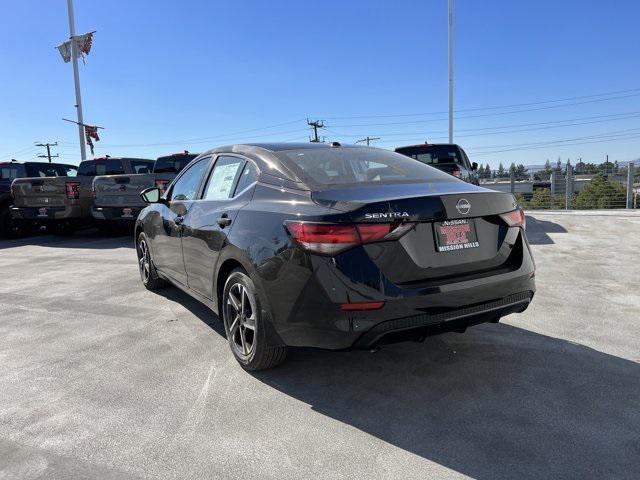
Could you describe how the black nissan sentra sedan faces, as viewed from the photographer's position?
facing away from the viewer and to the left of the viewer

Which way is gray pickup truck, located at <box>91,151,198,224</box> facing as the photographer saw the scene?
facing away from the viewer and to the right of the viewer

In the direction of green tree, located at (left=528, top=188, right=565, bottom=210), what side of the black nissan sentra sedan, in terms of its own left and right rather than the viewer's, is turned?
right

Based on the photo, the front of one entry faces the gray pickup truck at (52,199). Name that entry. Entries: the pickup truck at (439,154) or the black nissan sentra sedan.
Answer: the black nissan sentra sedan

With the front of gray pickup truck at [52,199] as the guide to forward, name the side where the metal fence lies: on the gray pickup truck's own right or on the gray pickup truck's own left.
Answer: on the gray pickup truck's own right

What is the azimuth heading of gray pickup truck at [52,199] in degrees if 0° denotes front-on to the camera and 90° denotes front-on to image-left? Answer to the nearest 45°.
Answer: approximately 225°

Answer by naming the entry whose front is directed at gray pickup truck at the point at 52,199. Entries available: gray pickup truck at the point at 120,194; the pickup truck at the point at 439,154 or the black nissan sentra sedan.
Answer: the black nissan sentra sedan

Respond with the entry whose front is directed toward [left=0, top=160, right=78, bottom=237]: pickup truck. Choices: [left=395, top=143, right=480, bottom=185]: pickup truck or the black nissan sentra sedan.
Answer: the black nissan sentra sedan

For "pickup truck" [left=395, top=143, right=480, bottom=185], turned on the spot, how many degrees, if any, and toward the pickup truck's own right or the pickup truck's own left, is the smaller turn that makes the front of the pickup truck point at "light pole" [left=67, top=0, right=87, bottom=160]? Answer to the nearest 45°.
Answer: approximately 90° to the pickup truck's own left
